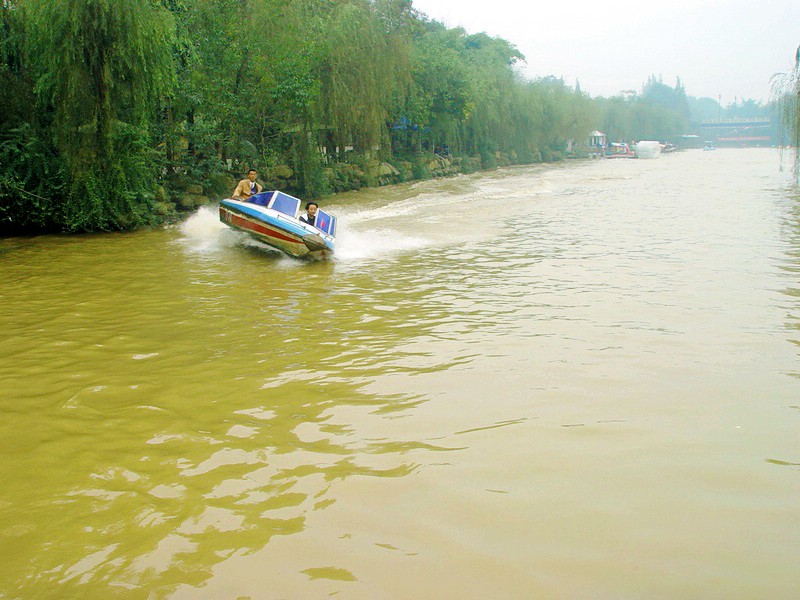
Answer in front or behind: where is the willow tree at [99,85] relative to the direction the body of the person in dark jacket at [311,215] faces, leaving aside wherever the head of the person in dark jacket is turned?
behind

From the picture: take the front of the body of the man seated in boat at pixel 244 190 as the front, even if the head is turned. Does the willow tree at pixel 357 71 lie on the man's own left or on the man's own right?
on the man's own left

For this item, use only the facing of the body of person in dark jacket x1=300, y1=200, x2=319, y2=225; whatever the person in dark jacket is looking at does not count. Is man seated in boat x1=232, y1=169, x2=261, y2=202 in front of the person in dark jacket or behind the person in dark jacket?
behind

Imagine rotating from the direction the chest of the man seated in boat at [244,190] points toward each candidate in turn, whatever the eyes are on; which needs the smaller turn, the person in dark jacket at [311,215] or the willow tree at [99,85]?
the person in dark jacket

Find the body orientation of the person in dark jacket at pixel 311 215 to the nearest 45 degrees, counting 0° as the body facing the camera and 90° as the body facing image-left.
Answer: approximately 315°

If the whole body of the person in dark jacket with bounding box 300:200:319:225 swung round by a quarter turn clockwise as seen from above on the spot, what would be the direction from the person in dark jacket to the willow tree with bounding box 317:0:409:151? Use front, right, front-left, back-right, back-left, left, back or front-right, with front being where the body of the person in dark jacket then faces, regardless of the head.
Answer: back-right
